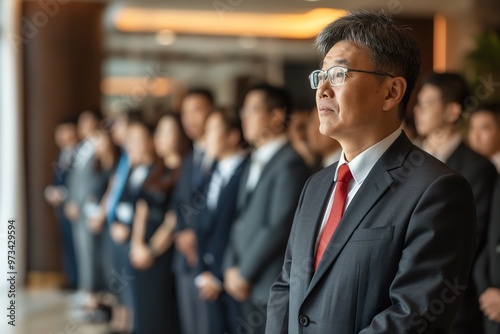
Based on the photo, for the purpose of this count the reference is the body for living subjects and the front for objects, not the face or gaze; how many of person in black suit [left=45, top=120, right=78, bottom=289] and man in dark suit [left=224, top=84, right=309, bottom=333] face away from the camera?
0

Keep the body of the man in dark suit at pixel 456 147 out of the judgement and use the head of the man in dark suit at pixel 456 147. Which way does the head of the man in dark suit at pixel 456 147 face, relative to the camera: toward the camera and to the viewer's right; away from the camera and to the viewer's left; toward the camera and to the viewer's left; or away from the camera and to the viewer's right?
toward the camera and to the viewer's left

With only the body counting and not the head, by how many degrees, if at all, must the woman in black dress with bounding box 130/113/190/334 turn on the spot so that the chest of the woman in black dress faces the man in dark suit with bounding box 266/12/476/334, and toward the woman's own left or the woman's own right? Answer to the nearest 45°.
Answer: approximately 45° to the woman's own left

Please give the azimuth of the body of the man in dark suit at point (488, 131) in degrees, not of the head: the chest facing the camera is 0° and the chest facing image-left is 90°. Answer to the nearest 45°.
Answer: approximately 45°

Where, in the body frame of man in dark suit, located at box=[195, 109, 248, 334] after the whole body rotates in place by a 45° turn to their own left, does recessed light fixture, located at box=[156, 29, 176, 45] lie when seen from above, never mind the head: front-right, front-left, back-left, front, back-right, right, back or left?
back

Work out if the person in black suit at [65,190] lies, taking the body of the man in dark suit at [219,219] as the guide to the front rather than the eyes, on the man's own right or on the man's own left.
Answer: on the man's own right

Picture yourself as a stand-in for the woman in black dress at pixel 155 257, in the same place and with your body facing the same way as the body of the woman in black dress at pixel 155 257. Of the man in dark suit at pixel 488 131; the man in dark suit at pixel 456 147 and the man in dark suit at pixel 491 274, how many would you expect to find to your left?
3

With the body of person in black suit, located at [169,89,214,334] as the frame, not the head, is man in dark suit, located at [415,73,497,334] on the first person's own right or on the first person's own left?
on the first person's own left

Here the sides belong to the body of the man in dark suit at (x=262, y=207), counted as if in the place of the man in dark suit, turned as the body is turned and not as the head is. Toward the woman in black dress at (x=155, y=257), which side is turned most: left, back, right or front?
right
